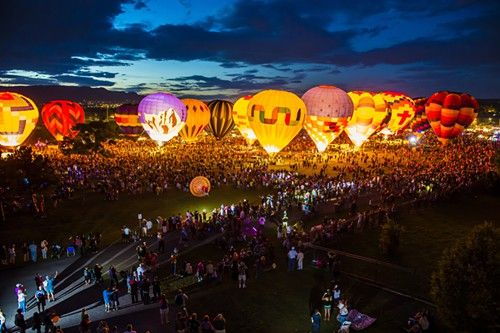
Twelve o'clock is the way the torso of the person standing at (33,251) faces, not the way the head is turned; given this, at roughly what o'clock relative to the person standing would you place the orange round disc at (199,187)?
The orange round disc is roughly at 2 o'clock from the person standing.

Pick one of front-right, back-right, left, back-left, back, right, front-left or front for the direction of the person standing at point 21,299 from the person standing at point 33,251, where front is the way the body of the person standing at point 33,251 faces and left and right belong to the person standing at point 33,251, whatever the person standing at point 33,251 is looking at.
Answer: back

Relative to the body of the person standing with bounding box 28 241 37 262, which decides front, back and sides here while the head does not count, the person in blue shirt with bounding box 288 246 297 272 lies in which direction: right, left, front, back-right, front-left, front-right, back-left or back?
back-right

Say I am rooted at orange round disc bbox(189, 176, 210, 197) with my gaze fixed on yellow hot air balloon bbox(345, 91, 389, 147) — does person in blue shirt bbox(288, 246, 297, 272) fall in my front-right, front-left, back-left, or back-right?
back-right

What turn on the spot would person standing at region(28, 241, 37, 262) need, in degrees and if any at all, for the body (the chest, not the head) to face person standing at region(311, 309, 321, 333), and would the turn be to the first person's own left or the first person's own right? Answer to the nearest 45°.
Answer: approximately 135° to the first person's own right

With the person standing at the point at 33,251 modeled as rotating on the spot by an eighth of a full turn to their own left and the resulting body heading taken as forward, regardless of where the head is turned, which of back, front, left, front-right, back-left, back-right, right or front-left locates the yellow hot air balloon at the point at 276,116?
right

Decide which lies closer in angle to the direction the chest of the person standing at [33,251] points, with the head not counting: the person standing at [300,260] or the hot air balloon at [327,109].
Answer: the hot air balloon

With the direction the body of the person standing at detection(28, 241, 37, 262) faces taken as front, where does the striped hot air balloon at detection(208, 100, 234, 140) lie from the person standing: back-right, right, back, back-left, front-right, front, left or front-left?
front-right

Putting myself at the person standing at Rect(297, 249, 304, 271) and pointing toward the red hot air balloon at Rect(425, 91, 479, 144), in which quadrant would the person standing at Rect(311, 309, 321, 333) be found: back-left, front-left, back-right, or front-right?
back-right

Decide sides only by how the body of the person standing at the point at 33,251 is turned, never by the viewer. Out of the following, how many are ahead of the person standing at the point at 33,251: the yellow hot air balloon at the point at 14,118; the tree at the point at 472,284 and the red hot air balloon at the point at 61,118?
2

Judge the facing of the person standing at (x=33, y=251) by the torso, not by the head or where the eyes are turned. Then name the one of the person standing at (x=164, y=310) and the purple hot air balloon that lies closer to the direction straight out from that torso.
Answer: the purple hot air balloon

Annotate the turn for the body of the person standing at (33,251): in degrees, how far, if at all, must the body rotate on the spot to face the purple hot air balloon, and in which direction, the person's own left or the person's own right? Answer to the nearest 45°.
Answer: approximately 45° to the person's own right

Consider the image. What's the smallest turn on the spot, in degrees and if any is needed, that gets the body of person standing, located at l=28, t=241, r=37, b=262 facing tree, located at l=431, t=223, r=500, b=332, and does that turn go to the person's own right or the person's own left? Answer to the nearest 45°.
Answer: approximately 135° to the person's own right

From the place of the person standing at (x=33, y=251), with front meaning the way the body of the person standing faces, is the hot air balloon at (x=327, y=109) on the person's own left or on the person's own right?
on the person's own right

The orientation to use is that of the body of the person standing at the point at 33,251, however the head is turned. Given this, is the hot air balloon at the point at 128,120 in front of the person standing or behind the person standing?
in front

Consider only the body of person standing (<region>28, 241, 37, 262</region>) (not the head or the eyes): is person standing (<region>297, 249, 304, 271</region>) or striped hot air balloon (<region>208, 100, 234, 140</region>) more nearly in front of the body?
the striped hot air balloon

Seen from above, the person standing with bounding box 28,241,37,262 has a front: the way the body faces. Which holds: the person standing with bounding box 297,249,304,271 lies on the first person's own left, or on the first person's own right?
on the first person's own right

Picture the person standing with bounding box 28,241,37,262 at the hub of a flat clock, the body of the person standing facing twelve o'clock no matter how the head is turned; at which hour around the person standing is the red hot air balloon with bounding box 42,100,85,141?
The red hot air balloon is roughly at 12 o'clock from the person standing.

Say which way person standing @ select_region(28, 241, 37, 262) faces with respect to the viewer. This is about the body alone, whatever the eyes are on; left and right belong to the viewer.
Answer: facing away from the viewer
